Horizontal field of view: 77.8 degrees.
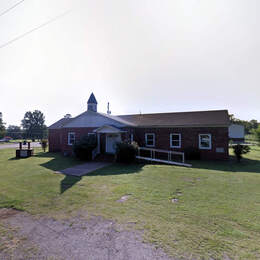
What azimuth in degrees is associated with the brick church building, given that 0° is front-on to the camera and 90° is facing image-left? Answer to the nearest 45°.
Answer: approximately 45°

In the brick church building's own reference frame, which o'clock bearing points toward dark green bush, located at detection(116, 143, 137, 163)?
The dark green bush is roughly at 12 o'clock from the brick church building.

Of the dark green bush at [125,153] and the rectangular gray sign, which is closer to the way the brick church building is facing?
the dark green bush
